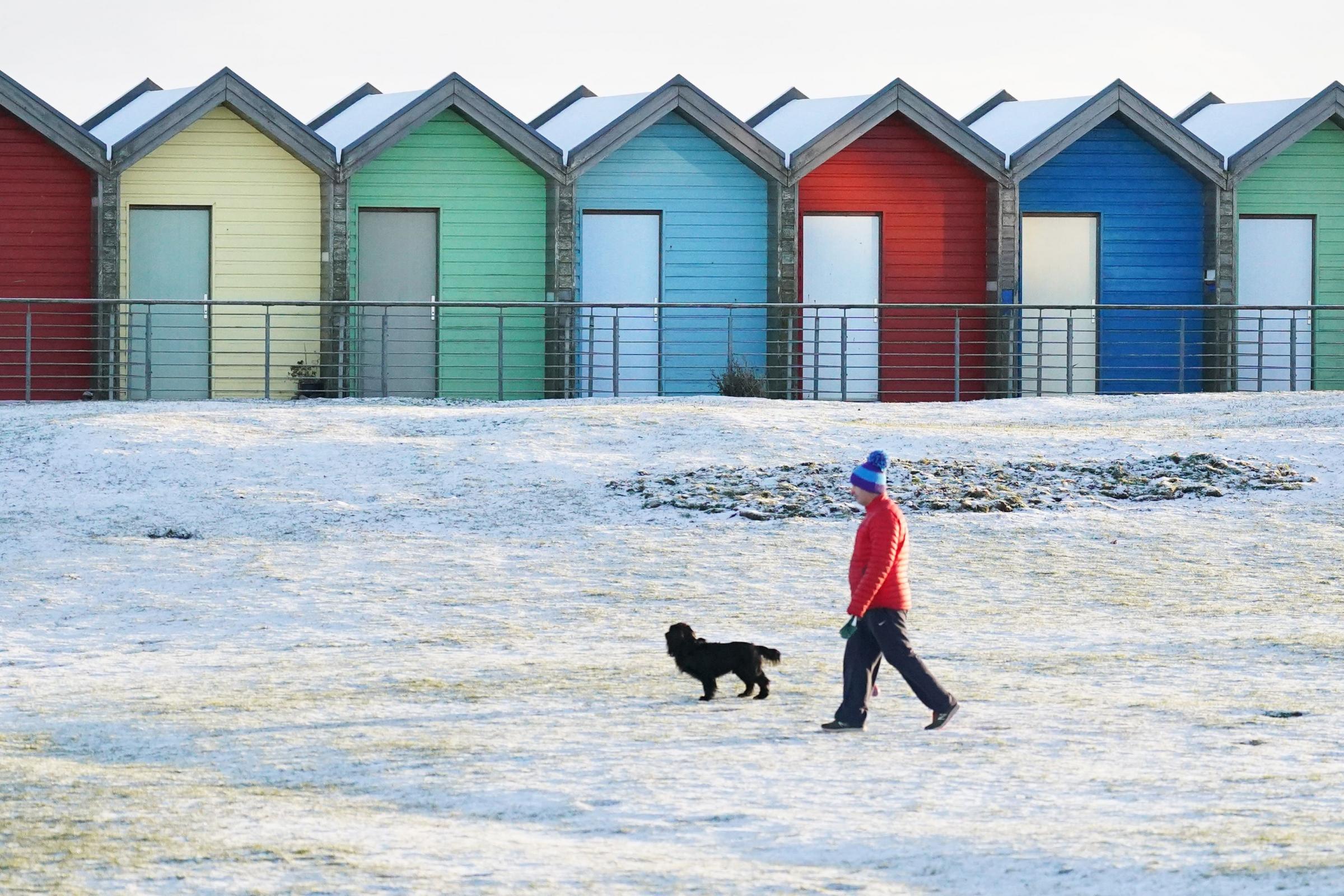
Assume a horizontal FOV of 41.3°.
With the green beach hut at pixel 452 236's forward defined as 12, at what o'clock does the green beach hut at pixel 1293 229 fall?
the green beach hut at pixel 1293 229 is roughly at 9 o'clock from the green beach hut at pixel 452 236.

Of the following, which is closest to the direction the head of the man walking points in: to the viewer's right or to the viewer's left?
to the viewer's left

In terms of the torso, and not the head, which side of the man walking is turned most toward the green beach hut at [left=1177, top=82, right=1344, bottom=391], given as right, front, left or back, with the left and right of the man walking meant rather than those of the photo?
right

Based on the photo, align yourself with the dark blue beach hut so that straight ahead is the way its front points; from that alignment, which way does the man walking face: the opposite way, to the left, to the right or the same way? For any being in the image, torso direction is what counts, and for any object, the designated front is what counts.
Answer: to the right

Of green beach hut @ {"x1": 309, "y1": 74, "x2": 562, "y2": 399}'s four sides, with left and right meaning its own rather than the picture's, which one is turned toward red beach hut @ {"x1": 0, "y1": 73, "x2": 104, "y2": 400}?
right

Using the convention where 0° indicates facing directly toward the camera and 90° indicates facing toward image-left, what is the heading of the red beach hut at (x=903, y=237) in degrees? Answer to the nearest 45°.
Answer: approximately 0°

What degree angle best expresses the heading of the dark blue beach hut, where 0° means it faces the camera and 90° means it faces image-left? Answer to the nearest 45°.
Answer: approximately 0°

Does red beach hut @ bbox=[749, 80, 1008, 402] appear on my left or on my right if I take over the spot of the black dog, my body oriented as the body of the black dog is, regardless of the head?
on my right

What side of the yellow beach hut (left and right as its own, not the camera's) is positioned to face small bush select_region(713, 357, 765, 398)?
left

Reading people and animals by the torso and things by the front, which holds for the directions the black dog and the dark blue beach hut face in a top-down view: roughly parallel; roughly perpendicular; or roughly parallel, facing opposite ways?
roughly perpendicular

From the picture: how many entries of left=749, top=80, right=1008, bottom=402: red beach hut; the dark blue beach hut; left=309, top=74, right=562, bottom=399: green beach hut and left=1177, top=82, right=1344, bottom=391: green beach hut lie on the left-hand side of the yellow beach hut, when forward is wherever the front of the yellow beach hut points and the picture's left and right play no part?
4

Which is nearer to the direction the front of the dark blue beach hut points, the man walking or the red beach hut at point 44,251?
the man walking

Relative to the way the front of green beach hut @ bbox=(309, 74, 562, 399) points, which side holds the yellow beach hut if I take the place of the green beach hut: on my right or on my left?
on my right

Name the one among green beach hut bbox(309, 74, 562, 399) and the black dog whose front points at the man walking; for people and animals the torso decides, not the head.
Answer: the green beach hut

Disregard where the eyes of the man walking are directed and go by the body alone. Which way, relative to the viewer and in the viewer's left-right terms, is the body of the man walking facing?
facing to the left of the viewer

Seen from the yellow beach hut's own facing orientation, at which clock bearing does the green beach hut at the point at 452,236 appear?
The green beach hut is roughly at 9 o'clock from the yellow beach hut.
